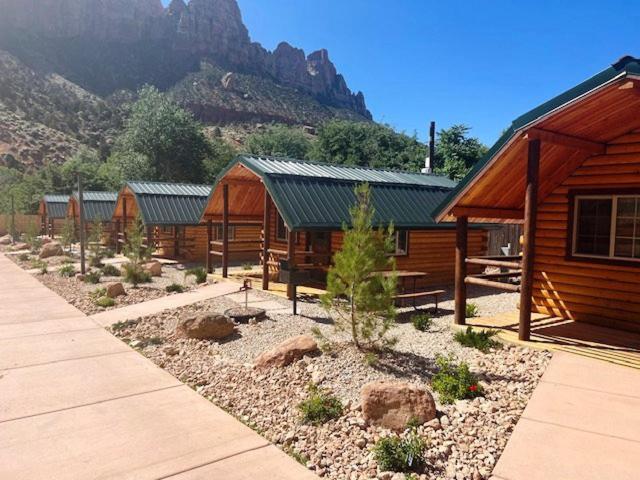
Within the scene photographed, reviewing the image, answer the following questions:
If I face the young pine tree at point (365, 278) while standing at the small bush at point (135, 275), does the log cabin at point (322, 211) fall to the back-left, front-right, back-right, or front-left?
front-left

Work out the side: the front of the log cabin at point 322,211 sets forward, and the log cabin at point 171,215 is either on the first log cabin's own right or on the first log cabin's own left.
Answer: on the first log cabin's own right

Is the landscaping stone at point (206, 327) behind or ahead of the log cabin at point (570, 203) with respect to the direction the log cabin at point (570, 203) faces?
ahead

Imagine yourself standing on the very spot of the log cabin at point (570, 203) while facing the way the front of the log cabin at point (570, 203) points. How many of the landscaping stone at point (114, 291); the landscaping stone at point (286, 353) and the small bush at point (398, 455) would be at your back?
0

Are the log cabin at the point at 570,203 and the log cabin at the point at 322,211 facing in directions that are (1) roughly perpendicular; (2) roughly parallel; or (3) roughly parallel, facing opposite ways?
roughly parallel

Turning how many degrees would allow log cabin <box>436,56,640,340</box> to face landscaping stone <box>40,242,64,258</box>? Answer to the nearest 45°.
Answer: approximately 45° to its right

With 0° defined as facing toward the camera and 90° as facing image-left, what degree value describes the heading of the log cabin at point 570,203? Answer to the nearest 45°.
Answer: approximately 45°

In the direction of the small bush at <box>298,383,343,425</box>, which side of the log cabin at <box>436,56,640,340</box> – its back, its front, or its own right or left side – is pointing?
front

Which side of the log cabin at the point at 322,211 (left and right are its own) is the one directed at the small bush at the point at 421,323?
left

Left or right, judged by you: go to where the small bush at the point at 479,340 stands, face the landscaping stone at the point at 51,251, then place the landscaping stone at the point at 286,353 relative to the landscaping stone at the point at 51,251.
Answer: left

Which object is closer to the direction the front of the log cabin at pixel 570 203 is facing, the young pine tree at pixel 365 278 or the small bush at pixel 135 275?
the young pine tree

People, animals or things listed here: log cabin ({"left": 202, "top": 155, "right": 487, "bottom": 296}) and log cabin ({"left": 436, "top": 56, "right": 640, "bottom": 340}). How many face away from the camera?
0

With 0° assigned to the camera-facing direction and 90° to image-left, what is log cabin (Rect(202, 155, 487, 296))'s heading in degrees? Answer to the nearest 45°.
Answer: approximately 45°

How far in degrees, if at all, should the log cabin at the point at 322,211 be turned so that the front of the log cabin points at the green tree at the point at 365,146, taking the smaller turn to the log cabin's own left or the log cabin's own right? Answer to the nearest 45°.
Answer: approximately 135° to the log cabin's own right

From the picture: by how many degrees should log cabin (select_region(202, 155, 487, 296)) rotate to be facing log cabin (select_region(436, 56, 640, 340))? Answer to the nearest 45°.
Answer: approximately 90° to its left

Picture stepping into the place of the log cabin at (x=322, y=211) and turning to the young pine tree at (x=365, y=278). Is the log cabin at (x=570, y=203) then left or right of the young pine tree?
left

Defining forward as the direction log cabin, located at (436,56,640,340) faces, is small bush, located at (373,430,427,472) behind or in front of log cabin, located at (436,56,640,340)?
in front

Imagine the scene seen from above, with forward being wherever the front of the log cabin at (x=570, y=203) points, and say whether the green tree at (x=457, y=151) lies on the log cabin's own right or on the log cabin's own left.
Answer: on the log cabin's own right

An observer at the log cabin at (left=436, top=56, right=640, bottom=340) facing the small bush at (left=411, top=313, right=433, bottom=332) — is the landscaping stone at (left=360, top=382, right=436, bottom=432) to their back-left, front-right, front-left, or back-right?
front-left

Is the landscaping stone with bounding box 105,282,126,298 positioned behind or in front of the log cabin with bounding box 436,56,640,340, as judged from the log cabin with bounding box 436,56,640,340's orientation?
in front

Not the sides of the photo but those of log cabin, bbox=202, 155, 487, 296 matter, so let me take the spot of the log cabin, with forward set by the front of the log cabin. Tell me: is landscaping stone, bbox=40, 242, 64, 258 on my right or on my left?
on my right
